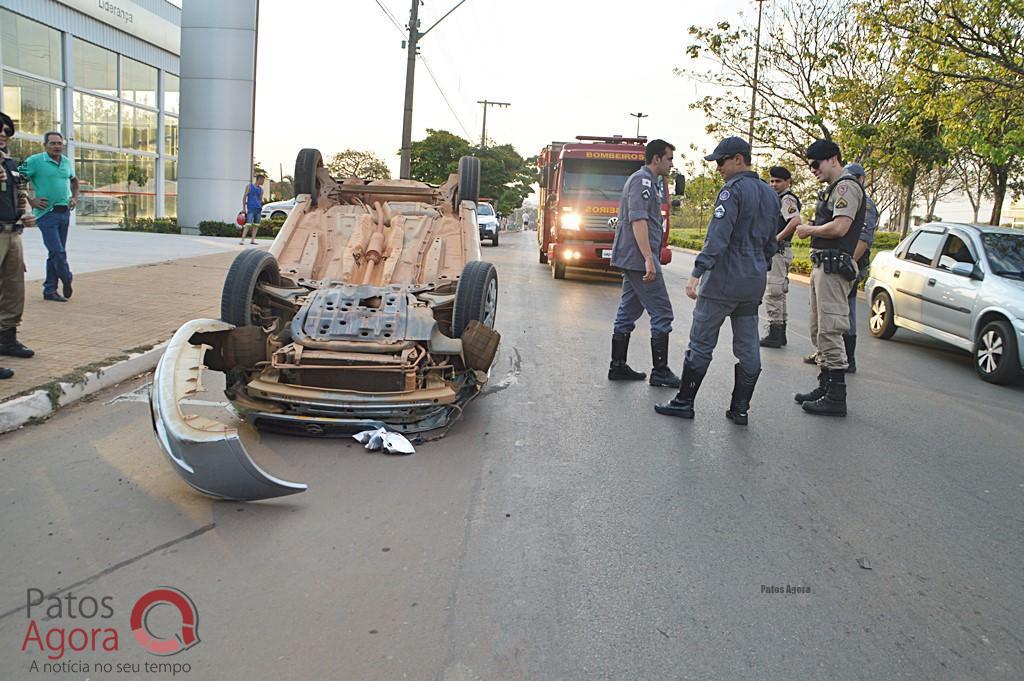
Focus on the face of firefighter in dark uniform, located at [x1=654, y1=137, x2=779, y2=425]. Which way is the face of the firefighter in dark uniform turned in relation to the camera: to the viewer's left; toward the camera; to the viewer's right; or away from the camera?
to the viewer's left

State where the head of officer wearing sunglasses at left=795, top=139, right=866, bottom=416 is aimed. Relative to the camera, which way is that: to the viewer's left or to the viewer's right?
to the viewer's left

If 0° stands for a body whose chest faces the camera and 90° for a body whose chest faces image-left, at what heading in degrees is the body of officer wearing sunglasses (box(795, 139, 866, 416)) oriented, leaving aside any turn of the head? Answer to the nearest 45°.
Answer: approximately 90°

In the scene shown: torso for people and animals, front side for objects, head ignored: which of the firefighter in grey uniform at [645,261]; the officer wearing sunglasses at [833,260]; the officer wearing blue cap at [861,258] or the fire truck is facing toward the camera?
the fire truck

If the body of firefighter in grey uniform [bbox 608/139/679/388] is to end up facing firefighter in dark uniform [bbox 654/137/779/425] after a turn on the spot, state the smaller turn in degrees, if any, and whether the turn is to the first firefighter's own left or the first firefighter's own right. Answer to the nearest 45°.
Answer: approximately 45° to the first firefighter's own right

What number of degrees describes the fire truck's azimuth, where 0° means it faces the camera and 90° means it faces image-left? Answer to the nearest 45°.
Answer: approximately 0°

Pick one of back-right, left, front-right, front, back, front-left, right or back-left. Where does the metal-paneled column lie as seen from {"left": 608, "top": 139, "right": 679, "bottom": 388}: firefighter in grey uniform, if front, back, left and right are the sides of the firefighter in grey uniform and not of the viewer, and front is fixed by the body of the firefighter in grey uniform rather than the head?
back-left

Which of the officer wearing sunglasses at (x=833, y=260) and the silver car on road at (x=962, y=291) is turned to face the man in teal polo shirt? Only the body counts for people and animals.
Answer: the officer wearing sunglasses

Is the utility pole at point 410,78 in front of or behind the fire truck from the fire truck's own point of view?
behind

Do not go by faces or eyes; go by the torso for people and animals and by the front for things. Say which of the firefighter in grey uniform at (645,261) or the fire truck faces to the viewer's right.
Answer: the firefighter in grey uniform

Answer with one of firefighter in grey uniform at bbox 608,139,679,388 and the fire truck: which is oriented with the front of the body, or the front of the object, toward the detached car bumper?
the fire truck

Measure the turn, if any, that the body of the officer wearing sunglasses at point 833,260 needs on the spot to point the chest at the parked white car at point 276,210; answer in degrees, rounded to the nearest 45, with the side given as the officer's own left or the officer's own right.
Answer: approximately 45° to the officer's own right

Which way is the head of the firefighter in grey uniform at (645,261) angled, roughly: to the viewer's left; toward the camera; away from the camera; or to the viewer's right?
to the viewer's right

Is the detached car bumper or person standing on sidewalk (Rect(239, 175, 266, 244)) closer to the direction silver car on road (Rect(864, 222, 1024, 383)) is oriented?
the detached car bumper

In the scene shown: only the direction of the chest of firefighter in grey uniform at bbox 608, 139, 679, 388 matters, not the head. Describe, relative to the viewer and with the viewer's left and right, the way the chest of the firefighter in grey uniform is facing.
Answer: facing to the right of the viewer
